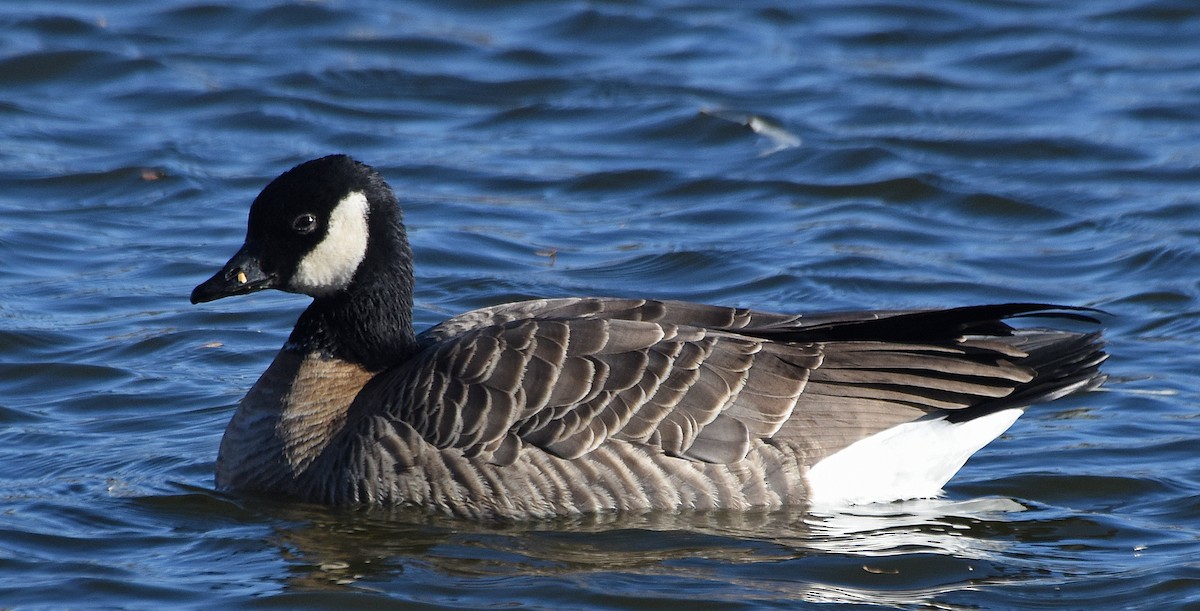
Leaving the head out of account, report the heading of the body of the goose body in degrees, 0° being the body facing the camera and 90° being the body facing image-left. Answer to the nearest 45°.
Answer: approximately 90°
